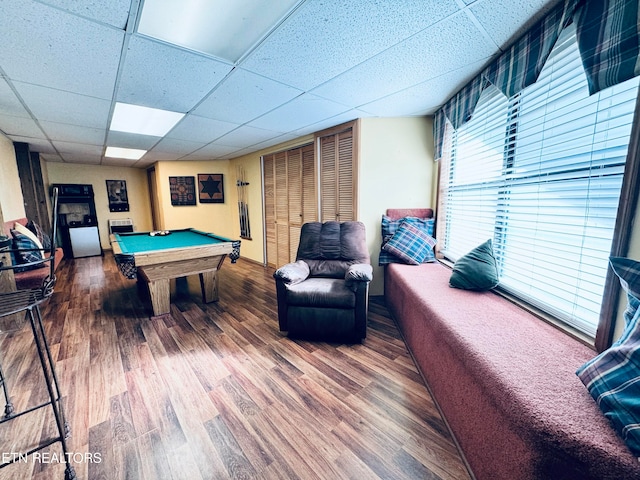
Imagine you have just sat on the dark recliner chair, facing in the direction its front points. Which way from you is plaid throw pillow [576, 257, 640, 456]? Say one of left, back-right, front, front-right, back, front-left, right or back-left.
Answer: front-left

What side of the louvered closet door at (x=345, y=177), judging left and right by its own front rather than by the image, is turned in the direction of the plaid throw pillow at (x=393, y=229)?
left

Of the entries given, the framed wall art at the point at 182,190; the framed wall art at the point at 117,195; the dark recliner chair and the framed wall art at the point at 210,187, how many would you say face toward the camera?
4

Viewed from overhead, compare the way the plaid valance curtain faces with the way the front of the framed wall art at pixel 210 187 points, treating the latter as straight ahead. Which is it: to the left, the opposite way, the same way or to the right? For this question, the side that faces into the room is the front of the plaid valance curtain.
to the right

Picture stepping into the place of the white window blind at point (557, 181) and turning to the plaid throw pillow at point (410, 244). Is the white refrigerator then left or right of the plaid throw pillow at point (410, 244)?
left

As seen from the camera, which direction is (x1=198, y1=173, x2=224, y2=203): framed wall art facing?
toward the camera

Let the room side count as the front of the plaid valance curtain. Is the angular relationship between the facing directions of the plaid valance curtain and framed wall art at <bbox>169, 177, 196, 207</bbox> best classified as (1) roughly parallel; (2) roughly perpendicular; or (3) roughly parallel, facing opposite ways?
roughly perpendicular

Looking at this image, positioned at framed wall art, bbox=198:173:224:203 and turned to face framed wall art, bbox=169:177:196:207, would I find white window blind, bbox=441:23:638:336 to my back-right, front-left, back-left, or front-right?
back-left

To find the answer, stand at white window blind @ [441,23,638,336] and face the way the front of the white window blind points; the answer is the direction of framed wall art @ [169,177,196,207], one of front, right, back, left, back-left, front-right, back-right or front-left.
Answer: front-right

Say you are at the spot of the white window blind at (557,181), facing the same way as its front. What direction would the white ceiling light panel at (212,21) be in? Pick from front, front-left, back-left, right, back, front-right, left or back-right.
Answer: front

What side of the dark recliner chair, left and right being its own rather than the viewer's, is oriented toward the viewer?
front

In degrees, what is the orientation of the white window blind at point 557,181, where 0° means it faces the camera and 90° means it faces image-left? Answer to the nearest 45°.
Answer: approximately 45°

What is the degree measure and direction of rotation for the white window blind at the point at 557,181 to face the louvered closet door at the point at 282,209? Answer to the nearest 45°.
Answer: approximately 45° to its right

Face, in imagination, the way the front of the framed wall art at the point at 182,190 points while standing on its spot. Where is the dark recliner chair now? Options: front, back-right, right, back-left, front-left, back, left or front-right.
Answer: front

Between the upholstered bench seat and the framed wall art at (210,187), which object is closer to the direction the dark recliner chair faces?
the upholstered bench seat

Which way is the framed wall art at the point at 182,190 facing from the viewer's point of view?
toward the camera

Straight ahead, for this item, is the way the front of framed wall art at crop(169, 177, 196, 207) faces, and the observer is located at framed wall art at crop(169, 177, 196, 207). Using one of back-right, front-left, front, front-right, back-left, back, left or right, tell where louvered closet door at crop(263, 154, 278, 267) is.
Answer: front-left

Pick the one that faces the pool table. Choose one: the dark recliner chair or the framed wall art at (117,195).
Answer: the framed wall art
